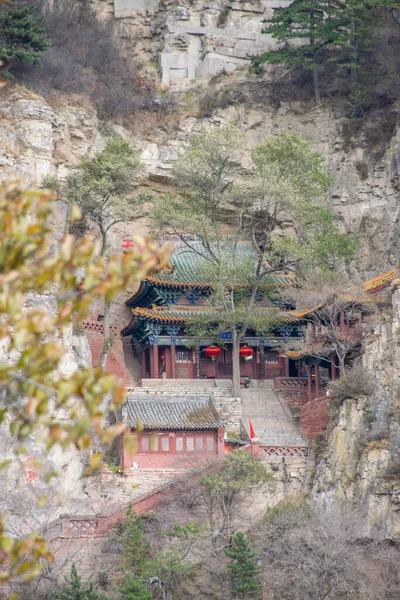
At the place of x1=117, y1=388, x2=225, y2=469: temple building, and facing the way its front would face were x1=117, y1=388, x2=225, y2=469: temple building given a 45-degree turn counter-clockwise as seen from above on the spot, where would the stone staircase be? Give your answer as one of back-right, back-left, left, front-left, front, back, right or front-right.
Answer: left

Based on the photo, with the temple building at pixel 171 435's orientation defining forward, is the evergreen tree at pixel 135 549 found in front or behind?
in front

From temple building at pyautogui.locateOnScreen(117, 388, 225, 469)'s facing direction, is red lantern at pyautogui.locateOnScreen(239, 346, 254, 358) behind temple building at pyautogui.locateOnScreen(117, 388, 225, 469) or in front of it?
behind

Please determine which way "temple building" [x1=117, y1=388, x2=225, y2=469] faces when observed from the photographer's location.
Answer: facing the viewer

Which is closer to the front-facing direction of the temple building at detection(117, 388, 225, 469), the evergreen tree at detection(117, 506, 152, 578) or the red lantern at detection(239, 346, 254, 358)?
the evergreen tree

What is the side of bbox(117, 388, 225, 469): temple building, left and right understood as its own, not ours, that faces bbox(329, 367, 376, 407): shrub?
left

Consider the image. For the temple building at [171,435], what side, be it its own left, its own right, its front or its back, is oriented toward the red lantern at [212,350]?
back

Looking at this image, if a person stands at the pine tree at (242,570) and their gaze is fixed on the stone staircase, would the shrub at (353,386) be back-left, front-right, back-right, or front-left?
front-right

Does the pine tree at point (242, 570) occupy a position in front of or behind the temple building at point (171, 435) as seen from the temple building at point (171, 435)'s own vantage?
in front

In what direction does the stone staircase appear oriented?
toward the camera

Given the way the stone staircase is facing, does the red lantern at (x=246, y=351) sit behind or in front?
behind

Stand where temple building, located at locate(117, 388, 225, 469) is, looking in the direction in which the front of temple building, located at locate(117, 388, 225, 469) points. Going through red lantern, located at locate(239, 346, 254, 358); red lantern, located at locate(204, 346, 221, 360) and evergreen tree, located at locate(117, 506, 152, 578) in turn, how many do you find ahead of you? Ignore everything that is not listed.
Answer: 1

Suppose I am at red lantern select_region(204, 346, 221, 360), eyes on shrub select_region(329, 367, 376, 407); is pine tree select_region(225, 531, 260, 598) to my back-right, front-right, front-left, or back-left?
front-right
